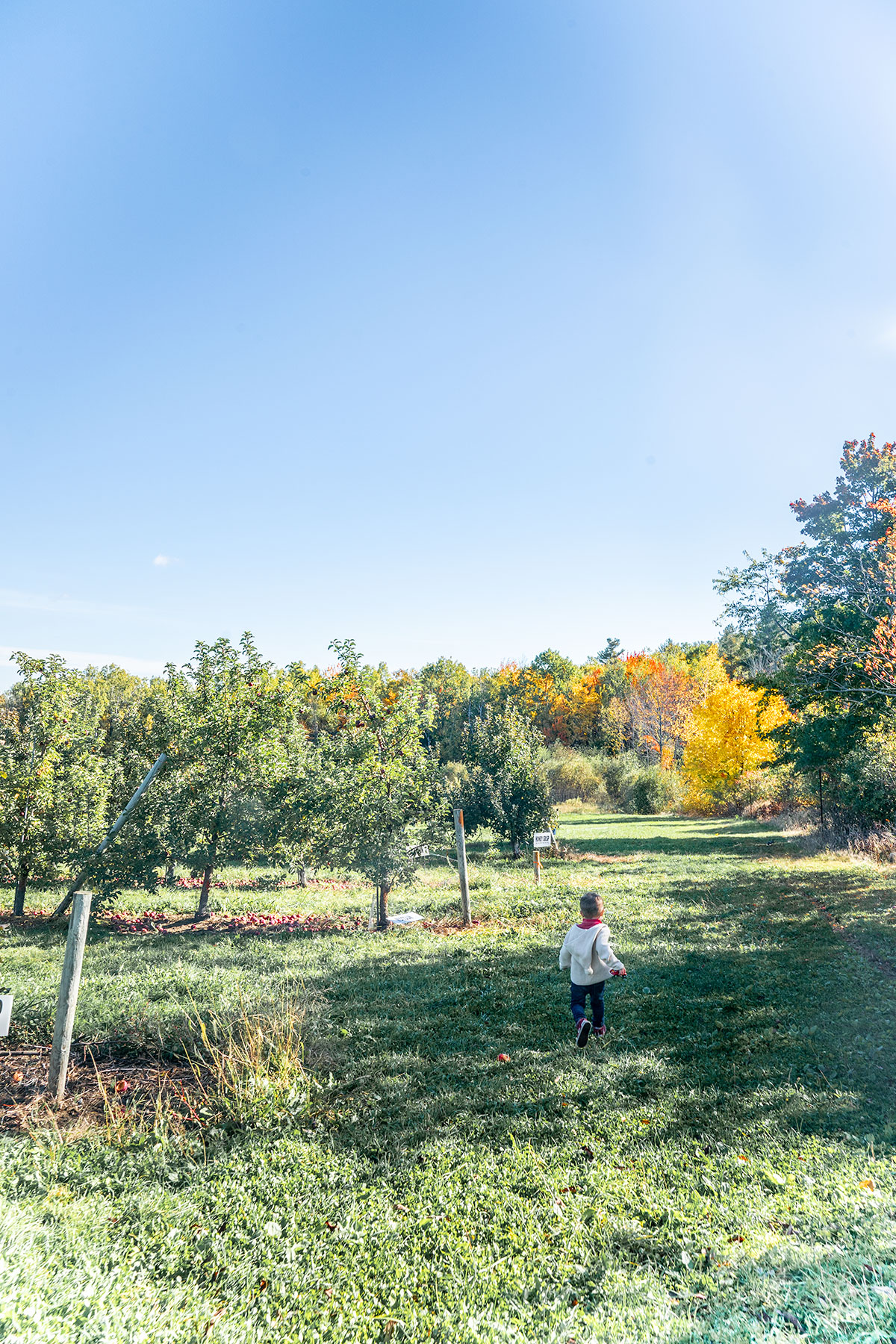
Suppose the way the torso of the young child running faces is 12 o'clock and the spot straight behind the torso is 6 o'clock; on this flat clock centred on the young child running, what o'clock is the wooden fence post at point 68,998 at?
The wooden fence post is roughly at 8 o'clock from the young child running.

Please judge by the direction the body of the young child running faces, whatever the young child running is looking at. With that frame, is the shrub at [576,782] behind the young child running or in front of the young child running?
in front

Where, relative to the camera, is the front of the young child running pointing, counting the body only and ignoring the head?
away from the camera

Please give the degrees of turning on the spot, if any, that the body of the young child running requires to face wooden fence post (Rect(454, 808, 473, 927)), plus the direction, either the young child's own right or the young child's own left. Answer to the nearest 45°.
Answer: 0° — they already face it

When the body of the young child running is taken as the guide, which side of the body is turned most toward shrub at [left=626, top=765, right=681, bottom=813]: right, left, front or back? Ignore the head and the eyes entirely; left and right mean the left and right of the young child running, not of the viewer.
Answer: front

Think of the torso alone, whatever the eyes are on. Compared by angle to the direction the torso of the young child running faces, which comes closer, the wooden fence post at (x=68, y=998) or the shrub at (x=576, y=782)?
the shrub

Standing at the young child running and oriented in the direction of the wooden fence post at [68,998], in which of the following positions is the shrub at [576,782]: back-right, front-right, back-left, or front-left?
back-right

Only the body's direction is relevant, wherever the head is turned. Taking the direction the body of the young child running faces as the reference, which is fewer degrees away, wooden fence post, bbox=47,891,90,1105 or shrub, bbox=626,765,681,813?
the shrub

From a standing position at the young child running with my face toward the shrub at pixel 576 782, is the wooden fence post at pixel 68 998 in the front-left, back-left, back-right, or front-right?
back-left
